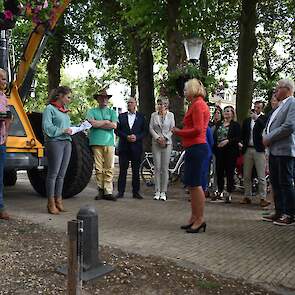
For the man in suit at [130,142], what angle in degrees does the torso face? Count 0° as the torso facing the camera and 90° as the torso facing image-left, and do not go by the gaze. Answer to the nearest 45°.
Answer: approximately 0°

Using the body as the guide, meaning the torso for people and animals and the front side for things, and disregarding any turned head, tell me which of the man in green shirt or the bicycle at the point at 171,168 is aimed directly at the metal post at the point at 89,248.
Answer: the man in green shirt

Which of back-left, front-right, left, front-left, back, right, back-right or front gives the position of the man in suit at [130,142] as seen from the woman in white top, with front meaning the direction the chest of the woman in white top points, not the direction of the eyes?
right

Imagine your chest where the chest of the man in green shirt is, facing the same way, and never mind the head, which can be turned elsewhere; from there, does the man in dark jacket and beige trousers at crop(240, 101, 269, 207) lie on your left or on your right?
on your left

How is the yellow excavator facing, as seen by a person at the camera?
facing the viewer and to the right of the viewer

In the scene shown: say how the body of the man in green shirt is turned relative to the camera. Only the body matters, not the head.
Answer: toward the camera

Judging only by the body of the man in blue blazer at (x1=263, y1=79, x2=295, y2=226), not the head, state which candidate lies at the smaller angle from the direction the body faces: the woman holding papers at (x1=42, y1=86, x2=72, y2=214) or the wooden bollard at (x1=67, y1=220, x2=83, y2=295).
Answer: the woman holding papers

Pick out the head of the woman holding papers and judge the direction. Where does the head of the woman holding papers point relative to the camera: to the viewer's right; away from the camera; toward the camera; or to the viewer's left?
to the viewer's right
